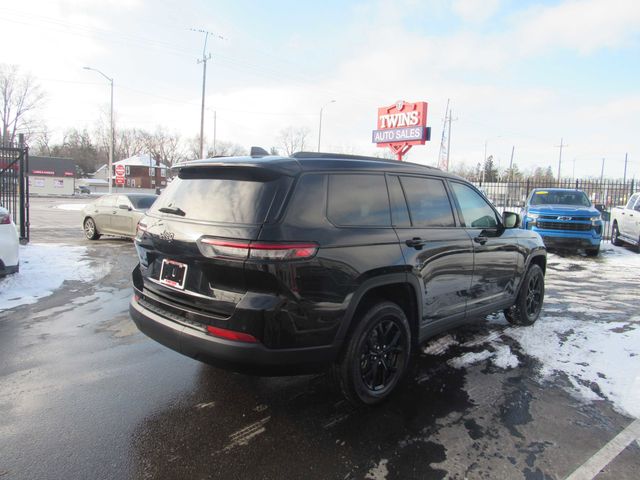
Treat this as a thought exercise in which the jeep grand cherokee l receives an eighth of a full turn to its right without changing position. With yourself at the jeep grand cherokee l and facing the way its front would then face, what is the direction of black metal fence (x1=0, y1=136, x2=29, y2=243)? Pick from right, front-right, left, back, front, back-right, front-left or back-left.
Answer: back-left

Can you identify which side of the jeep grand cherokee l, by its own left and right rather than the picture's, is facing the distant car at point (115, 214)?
left

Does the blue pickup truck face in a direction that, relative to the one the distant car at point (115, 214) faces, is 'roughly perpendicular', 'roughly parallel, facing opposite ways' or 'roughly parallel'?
roughly perpendicular

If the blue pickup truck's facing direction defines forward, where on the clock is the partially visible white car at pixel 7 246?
The partially visible white car is roughly at 1 o'clock from the blue pickup truck.

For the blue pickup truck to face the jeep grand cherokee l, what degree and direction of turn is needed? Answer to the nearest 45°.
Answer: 0° — it already faces it

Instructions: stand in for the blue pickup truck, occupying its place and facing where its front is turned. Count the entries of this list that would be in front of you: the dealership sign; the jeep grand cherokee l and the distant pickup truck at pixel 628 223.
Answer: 1

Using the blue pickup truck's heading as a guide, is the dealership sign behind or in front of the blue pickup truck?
behind

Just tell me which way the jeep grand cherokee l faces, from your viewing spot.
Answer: facing away from the viewer and to the right of the viewer

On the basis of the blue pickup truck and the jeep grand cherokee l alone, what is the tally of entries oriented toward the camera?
1
